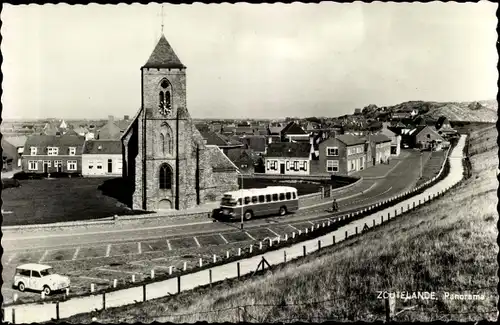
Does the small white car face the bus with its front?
no

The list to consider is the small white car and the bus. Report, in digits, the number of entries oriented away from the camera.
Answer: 0

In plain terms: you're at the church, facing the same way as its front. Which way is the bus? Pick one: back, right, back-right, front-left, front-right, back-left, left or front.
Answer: front-left

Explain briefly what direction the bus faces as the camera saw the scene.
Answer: facing the viewer and to the left of the viewer

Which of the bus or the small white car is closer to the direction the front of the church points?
the small white car

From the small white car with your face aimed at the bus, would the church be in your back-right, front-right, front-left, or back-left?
front-left

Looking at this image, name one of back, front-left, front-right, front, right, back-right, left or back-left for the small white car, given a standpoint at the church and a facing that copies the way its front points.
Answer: front

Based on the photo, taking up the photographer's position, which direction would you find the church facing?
facing the viewer
